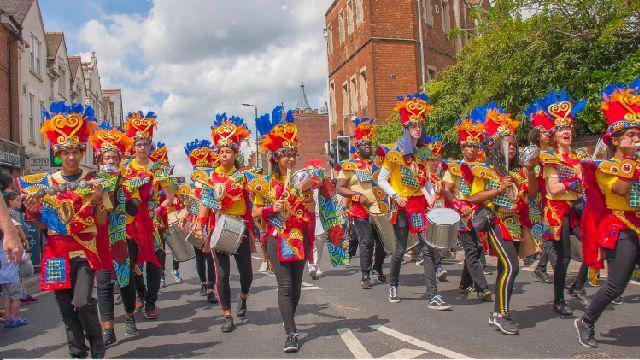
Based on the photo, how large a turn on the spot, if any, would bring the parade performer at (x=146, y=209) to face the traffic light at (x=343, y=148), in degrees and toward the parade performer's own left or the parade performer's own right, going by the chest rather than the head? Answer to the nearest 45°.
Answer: approximately 135° to the parade performer's own left

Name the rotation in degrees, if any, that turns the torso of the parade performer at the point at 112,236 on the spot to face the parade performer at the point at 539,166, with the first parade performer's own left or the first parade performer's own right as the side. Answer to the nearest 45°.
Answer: approximately 90° to the first parade performer's own left

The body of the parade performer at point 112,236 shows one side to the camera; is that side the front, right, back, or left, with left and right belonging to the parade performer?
front

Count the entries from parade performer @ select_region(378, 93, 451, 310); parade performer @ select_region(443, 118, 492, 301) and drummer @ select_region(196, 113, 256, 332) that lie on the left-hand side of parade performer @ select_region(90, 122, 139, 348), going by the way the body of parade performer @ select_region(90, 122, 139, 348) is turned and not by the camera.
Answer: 3

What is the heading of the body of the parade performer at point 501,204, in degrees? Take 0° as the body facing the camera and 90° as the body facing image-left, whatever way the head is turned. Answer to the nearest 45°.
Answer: approximately 315°

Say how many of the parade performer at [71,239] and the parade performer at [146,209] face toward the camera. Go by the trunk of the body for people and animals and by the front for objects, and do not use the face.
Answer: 2

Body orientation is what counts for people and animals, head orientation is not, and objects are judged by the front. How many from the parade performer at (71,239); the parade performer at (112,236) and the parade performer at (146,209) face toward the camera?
3

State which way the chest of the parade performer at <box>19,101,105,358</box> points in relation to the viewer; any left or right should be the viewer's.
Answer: facing the viewer
